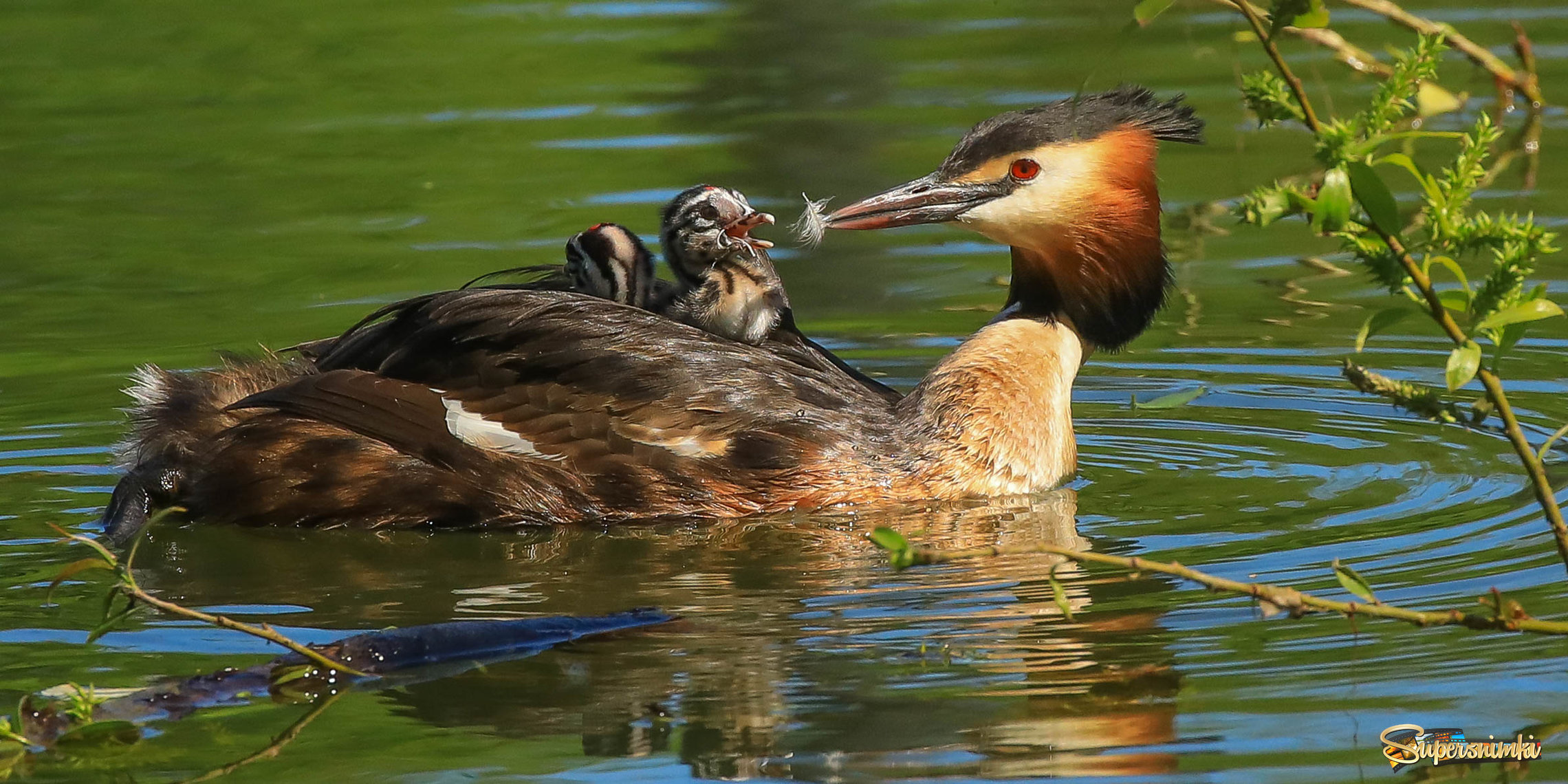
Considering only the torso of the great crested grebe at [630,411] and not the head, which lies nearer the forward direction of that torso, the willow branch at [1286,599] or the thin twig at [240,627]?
the willow branch

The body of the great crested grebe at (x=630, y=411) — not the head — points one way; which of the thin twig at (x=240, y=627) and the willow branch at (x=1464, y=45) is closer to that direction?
the willow branch

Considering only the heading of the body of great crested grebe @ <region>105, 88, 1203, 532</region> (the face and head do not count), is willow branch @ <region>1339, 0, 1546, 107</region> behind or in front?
in front

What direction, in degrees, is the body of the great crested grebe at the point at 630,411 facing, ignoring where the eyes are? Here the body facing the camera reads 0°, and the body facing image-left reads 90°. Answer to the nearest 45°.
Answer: approximately 270°

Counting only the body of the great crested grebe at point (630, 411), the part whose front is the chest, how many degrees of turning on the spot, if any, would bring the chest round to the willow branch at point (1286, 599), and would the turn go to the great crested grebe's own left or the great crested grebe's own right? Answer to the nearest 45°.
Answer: approximately 45° to the great crested grebe's own right

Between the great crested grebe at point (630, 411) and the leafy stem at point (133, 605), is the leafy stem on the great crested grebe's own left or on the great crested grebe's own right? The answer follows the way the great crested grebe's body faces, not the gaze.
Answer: on the great crested grebe's own right

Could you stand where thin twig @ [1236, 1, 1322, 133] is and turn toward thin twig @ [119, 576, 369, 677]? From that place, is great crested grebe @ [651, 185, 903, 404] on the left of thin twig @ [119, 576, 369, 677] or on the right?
right
